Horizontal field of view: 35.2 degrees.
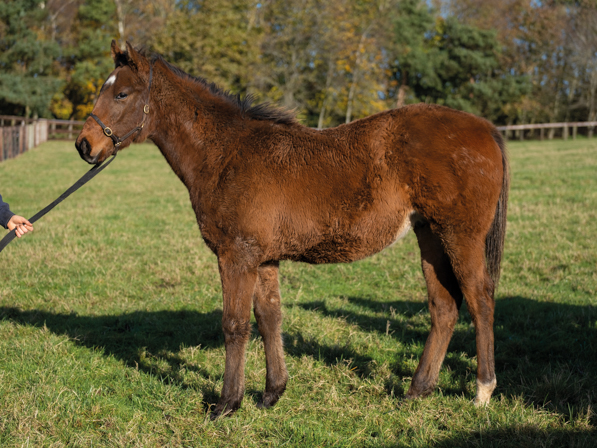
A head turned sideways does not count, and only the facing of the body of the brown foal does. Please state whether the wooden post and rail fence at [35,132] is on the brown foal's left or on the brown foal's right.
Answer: on the brown foal's right

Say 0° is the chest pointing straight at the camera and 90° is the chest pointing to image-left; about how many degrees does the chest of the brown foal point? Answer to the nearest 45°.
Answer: approximately 90°

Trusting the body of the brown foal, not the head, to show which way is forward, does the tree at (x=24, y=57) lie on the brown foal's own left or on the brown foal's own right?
on the brown foal's own right
